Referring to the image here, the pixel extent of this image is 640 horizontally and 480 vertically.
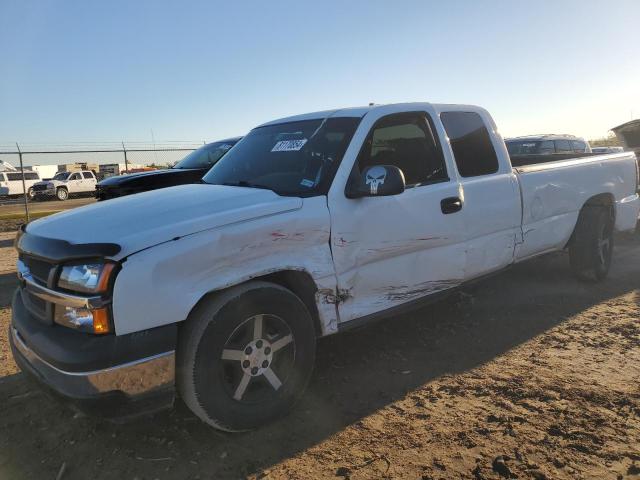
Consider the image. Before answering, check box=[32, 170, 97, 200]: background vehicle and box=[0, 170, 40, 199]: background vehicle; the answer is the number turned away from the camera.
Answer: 0

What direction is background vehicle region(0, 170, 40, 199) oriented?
to the viewer's left

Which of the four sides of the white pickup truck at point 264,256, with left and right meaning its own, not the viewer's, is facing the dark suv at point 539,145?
back

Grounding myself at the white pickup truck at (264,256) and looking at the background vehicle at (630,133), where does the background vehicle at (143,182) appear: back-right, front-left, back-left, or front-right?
front-left

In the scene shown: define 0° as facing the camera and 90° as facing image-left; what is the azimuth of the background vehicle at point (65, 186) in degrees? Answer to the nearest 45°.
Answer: approximately 45°

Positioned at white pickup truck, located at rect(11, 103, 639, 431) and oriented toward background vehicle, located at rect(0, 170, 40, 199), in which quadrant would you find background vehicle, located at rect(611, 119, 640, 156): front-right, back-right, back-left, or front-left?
front-right

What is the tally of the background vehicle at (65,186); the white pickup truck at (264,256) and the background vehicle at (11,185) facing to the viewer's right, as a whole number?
0

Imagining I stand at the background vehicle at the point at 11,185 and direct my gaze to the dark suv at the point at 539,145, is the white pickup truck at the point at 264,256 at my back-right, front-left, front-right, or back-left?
front-right

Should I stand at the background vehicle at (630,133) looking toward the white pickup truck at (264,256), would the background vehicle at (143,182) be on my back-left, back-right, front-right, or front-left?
front-right

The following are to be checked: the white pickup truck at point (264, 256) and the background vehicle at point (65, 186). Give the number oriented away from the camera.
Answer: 0
